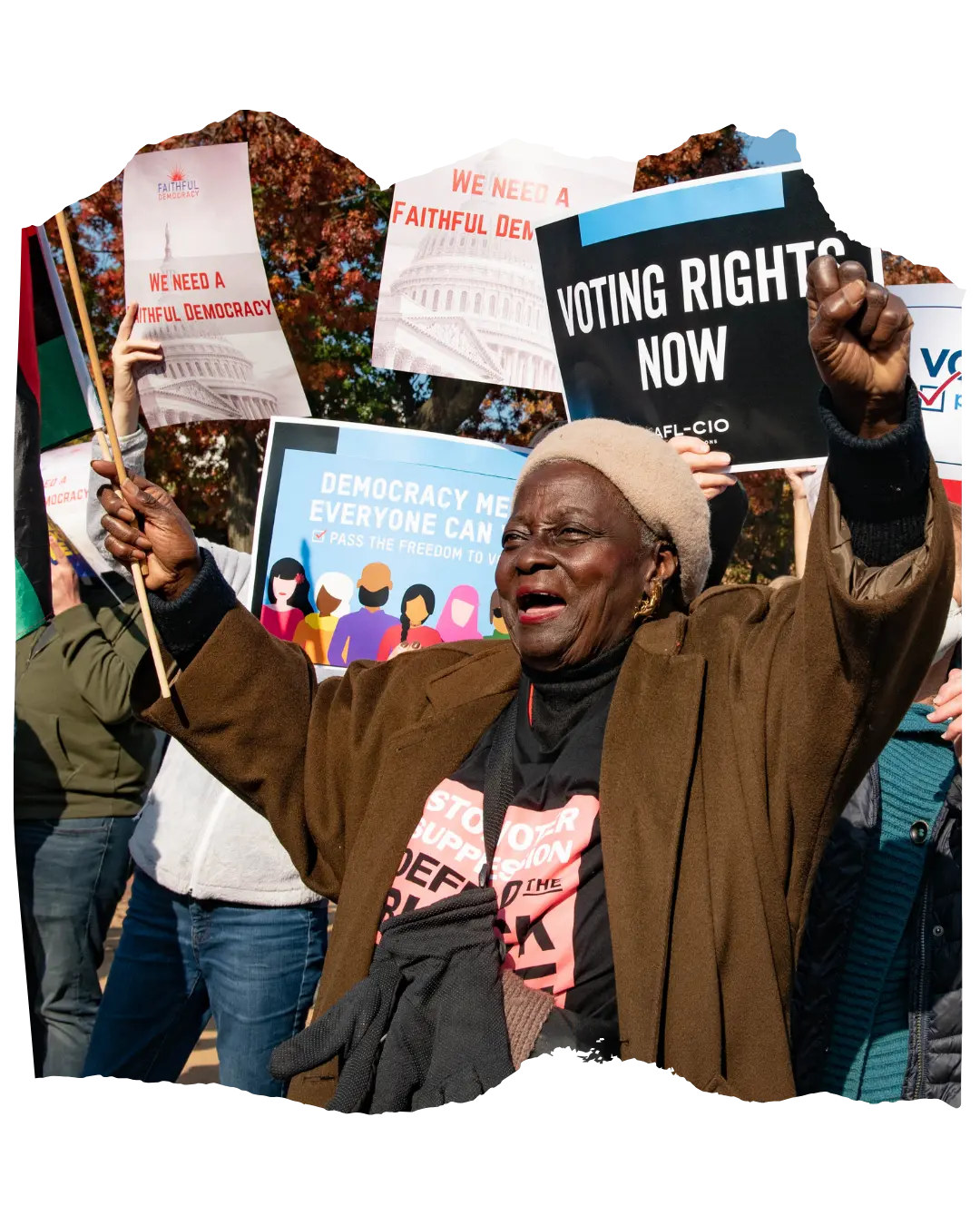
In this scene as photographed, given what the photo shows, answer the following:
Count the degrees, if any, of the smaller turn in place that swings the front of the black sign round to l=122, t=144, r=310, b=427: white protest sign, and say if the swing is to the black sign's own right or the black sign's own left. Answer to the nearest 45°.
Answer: approximately 90° to the black sign's own right

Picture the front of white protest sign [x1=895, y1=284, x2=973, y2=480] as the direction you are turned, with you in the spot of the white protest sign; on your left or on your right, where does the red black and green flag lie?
on your right

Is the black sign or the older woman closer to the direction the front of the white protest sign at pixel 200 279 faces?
the older woman

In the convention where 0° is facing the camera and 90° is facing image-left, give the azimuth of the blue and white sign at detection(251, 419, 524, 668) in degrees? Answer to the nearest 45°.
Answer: approximately 0°

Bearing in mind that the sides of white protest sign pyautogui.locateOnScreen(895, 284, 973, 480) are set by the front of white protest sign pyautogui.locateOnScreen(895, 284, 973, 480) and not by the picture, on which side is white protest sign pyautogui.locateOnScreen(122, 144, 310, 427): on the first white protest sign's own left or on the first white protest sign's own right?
on the first white protest sign's own right

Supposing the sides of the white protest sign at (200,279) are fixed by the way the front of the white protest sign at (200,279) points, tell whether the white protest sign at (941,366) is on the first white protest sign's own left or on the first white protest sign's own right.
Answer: on the first white protest sign's own left

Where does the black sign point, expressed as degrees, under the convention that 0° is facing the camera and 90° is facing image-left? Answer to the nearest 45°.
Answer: approximately 0°

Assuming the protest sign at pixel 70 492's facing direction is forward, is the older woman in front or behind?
in front

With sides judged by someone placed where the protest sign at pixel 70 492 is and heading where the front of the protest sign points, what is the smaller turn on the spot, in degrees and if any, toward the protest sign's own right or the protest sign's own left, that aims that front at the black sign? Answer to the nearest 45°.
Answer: approximately 45° to the protest sign's own left
